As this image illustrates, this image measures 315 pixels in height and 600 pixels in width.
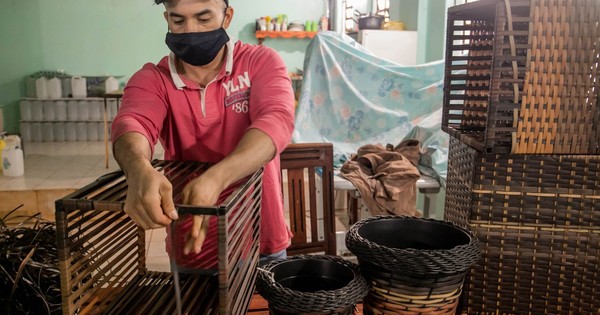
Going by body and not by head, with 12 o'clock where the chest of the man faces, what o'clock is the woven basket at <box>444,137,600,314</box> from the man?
The woven basket is roughly at 10 o'clock from the man.

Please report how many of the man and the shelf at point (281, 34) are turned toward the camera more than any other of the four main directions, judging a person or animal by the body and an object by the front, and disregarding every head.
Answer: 2

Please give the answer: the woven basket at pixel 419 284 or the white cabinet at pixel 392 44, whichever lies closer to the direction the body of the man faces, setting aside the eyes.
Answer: the woven basket

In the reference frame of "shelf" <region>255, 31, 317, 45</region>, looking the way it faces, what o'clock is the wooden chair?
The wooden chair is roughly at 12 o'clock from the shelf.

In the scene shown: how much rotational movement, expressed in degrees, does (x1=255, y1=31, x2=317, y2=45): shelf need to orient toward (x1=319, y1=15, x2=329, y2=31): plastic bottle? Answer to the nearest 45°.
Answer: approximately 90° to its left

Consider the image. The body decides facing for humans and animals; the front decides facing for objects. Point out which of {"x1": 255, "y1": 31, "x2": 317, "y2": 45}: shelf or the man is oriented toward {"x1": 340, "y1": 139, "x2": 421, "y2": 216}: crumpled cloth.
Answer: the shelf

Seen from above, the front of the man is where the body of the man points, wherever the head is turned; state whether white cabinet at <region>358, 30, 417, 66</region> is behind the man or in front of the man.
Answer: behind

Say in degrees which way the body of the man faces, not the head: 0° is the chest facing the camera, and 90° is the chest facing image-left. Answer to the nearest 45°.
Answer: approximately 0°

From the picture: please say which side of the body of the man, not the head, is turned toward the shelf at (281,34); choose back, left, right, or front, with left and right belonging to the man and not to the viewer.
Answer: back

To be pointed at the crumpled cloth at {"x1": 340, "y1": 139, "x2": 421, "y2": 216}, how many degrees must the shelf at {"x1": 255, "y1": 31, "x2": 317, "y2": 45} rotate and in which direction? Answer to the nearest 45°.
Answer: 0° — it already faces it
